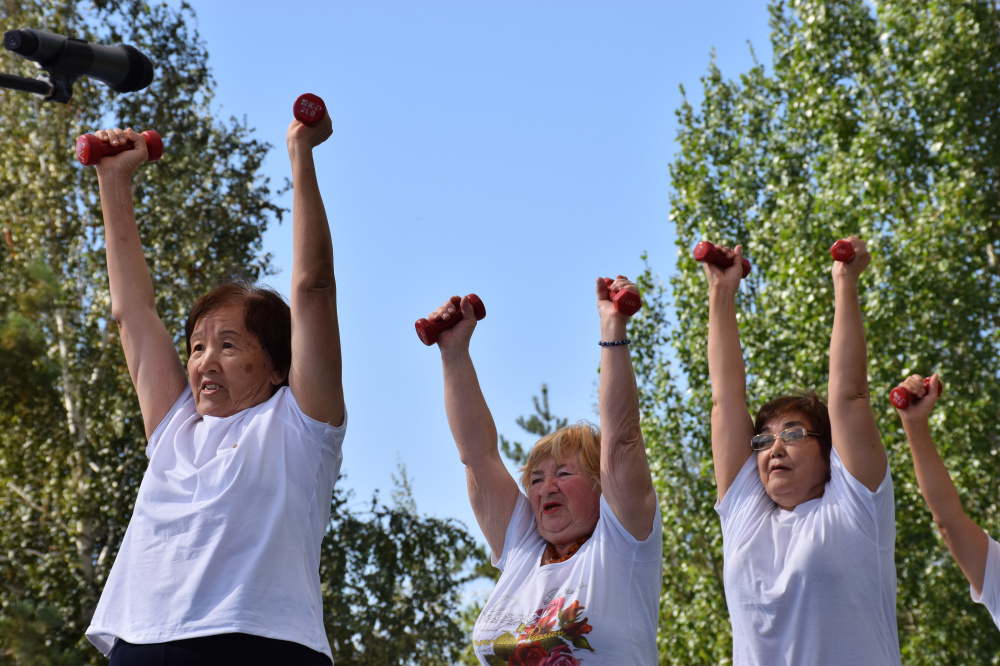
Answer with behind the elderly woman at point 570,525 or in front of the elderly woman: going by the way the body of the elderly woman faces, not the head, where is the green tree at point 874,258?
behind

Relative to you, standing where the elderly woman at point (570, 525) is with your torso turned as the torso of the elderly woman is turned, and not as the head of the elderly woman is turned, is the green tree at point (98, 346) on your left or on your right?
on your right

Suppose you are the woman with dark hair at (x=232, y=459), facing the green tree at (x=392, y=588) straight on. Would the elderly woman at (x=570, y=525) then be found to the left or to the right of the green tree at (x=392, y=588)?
right

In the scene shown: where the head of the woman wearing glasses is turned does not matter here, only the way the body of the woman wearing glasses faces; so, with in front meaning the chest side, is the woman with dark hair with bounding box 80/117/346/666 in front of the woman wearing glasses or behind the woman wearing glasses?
in front

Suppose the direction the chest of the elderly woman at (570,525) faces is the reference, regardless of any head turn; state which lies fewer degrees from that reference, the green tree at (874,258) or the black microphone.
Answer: the black microphone

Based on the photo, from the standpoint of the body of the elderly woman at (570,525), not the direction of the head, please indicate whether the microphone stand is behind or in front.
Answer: in front

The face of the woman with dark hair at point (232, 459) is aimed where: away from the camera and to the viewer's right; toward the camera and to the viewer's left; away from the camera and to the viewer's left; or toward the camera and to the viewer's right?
toward the camera and to the viewer's left

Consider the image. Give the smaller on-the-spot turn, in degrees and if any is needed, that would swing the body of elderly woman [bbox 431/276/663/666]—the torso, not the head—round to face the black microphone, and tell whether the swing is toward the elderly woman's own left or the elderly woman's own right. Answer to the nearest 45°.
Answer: approximately 45° to the elderly woman's own right
